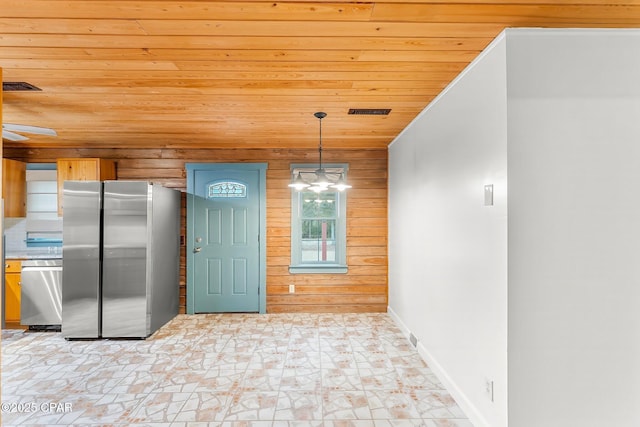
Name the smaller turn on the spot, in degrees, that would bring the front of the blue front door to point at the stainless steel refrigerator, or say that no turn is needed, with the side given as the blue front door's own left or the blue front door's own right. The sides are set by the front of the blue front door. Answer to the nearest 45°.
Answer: approximately 45° to the blue front door's own right

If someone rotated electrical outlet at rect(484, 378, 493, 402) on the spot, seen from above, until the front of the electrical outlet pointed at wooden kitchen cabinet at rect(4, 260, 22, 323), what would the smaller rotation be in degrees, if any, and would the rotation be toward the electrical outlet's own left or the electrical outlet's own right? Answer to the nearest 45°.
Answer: approximately 45° to the electrical outlet's own right

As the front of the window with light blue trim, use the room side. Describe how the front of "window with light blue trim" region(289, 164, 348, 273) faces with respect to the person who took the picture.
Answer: facing the viewer

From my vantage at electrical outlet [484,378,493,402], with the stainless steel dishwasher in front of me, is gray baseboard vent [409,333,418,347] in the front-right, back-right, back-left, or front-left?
front-right

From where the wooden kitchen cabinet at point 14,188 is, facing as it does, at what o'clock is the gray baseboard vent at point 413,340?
The gray baseboard vent is roughly at 9 o'clock from the wooden kitchen cabinet.

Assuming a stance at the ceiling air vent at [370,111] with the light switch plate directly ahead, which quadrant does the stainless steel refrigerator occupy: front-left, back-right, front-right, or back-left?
back-right

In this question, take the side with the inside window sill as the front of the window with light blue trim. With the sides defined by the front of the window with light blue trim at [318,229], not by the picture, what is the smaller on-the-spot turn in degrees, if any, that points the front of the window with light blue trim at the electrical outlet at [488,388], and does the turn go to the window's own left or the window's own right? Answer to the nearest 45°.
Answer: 0° — it already faces it

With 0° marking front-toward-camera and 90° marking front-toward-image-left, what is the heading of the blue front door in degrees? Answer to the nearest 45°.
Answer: approximately 0°

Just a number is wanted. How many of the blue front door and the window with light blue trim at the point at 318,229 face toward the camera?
2

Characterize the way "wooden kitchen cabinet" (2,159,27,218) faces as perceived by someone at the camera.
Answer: facing the viewer and to the left of the viewer
